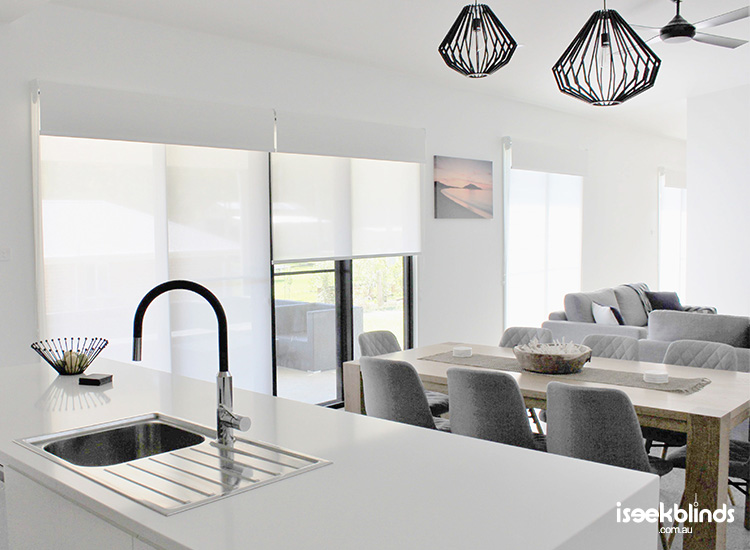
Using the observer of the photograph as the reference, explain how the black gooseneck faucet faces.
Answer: facing to the left of the viewer

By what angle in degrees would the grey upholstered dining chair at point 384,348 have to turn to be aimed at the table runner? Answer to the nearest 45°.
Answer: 0° — it already faces it

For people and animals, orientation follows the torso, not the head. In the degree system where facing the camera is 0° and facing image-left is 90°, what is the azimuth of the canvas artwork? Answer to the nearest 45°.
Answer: approximately 315°

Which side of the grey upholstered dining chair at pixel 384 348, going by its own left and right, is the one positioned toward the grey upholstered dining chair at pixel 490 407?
front

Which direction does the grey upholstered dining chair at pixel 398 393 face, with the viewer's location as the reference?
facing away from the viewer and to the right of the viewer

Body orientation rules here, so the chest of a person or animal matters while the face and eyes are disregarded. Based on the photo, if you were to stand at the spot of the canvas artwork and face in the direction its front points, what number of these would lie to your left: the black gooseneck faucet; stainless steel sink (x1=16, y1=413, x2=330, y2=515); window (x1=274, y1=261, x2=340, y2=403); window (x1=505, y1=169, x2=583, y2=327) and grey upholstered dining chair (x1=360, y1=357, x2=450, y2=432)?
1

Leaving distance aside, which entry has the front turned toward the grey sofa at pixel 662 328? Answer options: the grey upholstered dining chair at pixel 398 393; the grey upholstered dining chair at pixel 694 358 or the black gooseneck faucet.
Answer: the grey upholstered dining chair at pixel 398 393

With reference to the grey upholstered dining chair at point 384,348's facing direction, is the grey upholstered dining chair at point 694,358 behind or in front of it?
in front

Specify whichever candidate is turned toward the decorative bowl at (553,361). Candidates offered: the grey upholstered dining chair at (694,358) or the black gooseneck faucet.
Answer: the grey upholstered dining chair

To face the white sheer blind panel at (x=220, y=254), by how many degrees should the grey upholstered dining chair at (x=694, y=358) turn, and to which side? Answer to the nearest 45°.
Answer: approximately 45° to its right
